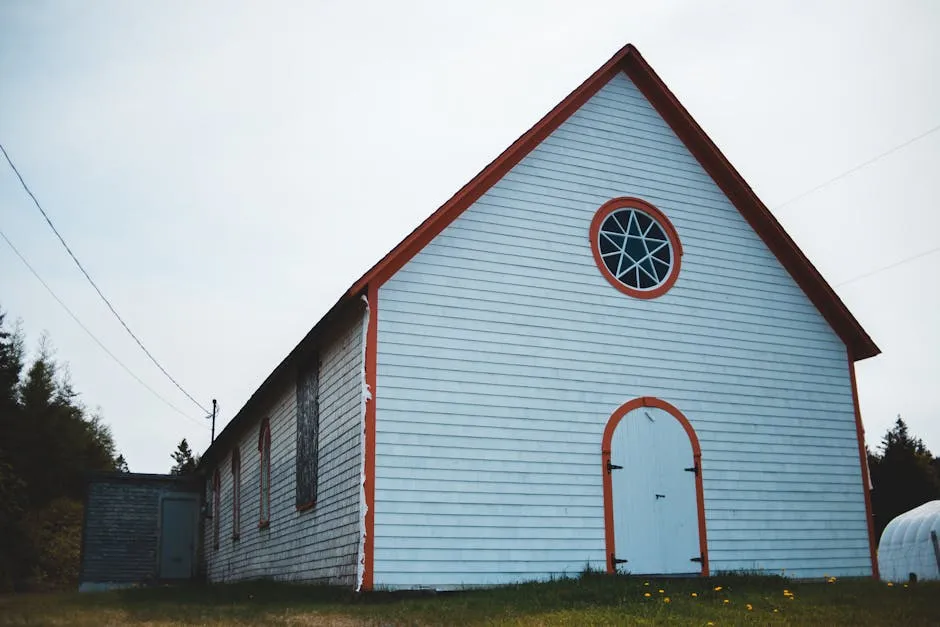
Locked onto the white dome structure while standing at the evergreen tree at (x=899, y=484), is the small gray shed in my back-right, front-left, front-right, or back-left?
front-right

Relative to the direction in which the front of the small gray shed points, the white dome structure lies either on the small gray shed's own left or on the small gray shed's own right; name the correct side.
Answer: on the small gray shed's own left

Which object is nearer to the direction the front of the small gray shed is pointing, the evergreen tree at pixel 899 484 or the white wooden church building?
the white wooden church building

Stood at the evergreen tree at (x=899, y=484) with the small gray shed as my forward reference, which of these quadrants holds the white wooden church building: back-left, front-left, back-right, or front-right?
front-left

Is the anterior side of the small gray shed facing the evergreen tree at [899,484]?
no

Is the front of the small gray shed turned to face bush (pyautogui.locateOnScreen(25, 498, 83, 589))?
no

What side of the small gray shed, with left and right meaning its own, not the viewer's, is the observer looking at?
front
